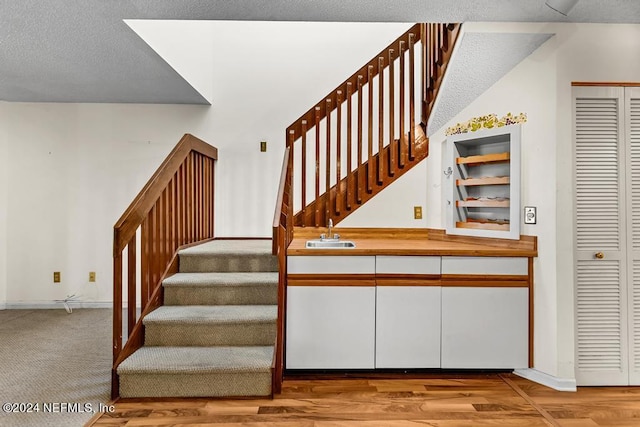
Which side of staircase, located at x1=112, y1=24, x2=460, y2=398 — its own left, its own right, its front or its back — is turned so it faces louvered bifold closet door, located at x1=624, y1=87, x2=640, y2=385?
left

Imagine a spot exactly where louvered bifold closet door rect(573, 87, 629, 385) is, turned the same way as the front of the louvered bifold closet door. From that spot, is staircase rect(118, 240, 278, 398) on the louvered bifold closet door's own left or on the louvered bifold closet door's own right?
on the louvered bifold closet door's own right

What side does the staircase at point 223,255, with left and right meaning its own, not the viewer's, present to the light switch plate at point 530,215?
left

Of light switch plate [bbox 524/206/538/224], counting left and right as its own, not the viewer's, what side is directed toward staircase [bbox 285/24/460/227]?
right

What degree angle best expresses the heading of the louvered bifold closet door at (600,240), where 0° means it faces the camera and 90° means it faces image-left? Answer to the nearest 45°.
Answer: approximately 0°

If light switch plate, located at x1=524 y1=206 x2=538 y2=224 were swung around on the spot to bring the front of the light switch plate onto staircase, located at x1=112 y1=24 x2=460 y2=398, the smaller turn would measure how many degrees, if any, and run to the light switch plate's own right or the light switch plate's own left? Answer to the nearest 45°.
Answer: approximately 90° to the light switch plate's own right
